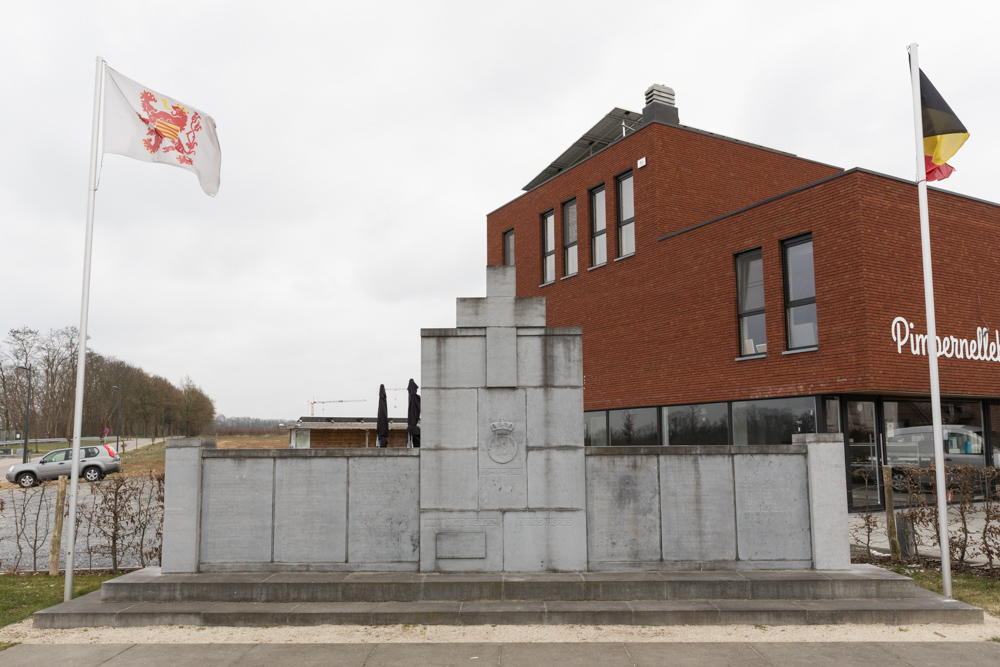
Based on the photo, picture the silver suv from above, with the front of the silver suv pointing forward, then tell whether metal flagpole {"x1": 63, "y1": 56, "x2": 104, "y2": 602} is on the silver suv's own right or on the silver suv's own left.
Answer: on the silver suv's own left

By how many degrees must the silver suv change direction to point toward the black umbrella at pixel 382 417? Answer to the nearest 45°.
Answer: approximately 90° to its left

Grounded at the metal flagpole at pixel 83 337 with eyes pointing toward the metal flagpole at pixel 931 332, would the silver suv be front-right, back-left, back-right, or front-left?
back-left

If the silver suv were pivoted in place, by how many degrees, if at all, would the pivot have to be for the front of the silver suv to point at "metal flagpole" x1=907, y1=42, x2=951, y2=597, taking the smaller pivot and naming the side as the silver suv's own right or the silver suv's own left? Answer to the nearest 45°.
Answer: approximately 90° to the silver suv's own left

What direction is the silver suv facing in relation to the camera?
to the viewer's left

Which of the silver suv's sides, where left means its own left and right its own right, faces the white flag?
left
